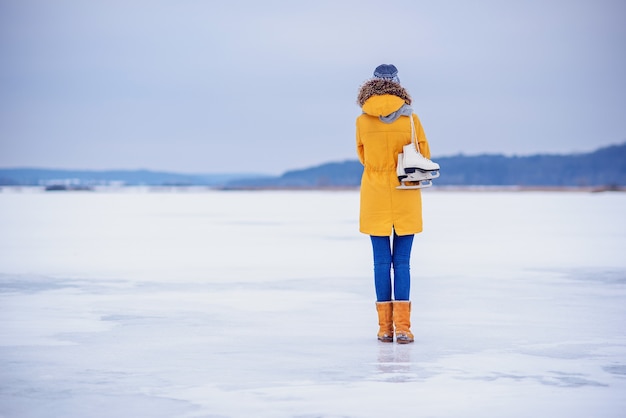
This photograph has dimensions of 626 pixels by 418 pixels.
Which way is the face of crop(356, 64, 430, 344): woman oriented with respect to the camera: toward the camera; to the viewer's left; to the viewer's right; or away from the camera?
away from the camera

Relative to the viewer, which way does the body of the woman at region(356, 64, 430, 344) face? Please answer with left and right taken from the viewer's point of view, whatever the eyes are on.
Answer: facing away from the viewer
